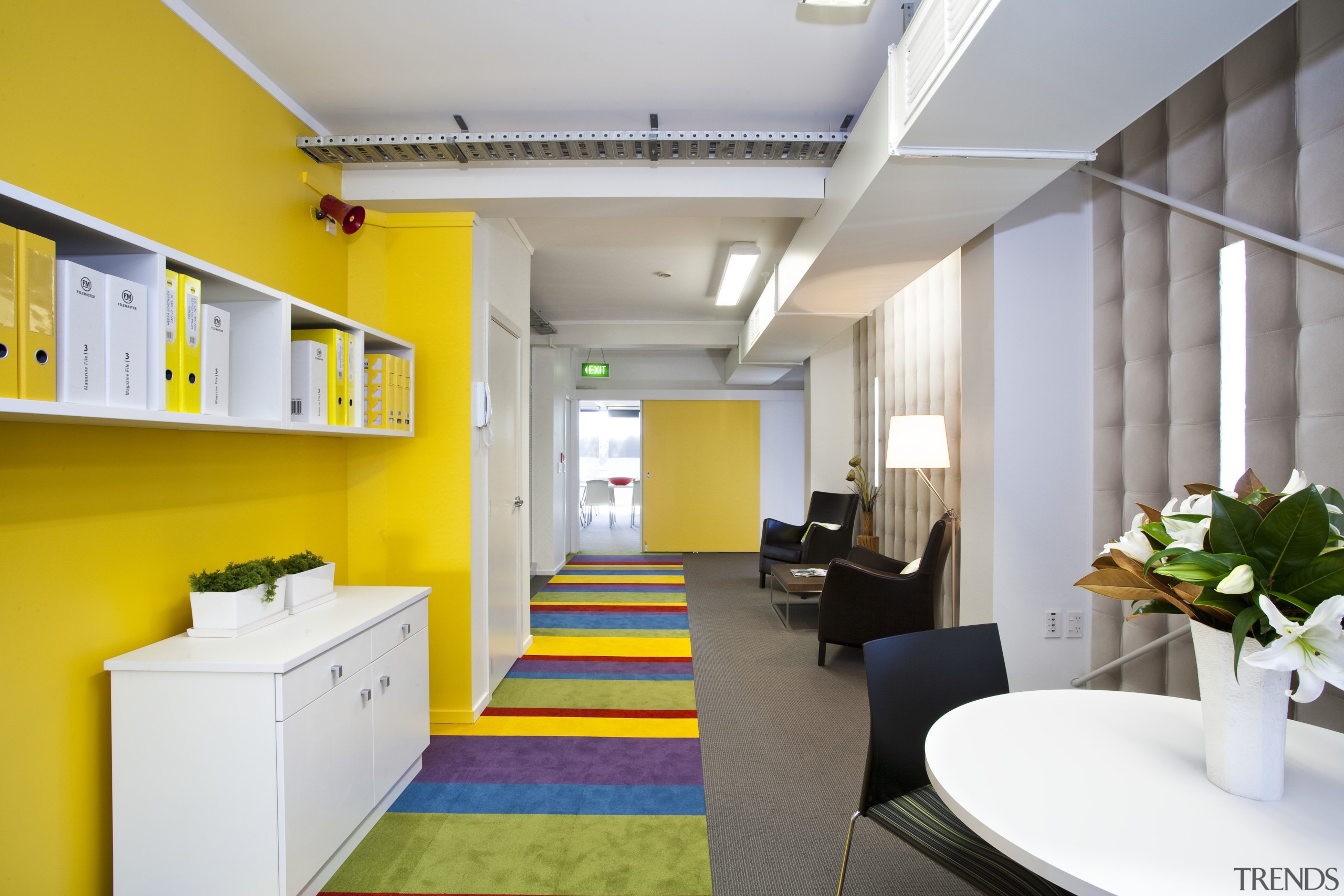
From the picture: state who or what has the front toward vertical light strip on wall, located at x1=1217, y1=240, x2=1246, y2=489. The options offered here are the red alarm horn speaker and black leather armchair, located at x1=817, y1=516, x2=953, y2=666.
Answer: the red alarm horn speaker

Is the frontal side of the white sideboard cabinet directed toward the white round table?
yes

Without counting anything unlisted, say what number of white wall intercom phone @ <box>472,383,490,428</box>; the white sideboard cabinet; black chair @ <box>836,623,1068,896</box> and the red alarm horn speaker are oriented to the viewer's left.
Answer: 0

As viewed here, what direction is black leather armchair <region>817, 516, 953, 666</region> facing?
to the viewer's left

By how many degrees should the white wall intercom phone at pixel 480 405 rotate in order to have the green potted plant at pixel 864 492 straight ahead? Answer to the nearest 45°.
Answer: approximately 45° to its left

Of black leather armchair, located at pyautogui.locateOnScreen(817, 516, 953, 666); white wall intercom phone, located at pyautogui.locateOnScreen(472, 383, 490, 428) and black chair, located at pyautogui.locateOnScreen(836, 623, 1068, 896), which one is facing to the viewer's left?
the black leather armchair

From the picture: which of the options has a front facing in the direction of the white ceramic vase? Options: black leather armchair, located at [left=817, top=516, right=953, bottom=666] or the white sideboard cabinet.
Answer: the white sideboard cabinet

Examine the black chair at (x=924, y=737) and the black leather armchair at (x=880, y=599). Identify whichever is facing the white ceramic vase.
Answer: the black chair

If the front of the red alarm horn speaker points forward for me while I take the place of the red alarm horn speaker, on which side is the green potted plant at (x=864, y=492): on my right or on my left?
on my left

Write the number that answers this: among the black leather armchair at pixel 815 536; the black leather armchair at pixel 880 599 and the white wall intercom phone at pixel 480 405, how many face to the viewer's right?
1

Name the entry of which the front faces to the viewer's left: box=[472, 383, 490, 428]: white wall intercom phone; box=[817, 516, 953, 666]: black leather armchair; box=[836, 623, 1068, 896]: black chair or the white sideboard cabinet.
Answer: the black leather armchair

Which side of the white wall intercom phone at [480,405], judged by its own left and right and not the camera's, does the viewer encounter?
right

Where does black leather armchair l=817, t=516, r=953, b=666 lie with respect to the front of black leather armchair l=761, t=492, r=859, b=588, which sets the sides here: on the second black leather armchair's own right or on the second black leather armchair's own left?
on the second black leather armchair's own left

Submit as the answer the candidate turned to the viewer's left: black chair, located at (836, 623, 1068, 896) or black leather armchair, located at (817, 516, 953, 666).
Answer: the black leather armchair
